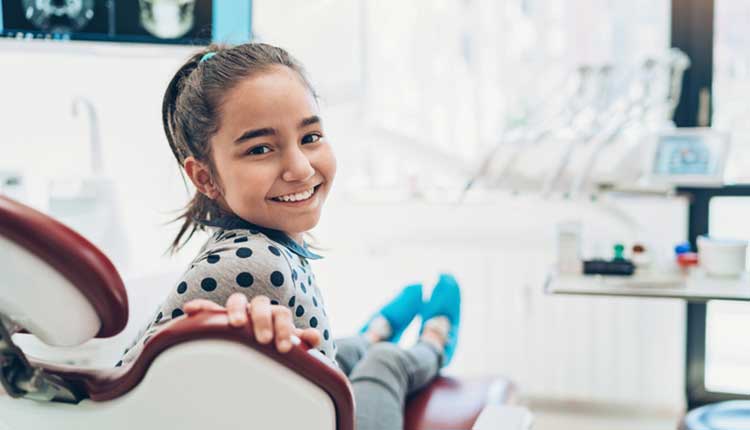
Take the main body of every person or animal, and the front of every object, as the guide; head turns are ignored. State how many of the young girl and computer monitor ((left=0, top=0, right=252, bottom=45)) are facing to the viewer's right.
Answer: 1

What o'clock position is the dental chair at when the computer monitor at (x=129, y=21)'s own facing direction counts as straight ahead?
The dental chair is roughly at 12 o'clock from the computer monitor.

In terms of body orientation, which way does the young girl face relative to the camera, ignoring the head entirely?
to the viewer's right

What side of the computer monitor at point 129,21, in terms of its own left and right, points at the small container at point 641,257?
left

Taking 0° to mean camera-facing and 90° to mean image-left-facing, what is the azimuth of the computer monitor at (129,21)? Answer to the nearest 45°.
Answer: approximately 0°

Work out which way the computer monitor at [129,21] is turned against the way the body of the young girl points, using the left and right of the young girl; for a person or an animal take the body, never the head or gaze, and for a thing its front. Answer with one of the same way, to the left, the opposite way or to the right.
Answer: to the right
